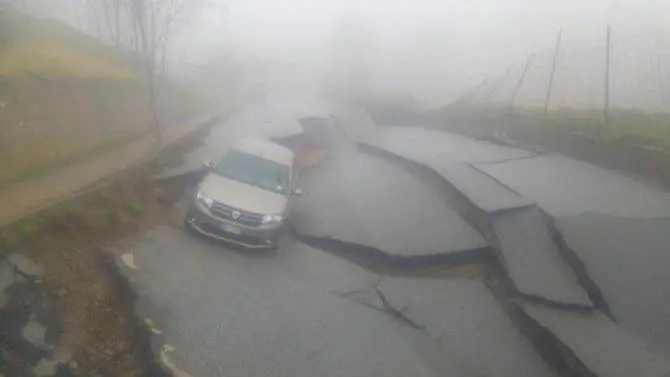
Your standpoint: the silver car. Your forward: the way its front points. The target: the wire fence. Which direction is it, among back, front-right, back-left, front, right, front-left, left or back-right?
back-left

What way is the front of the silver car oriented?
toward the camera
